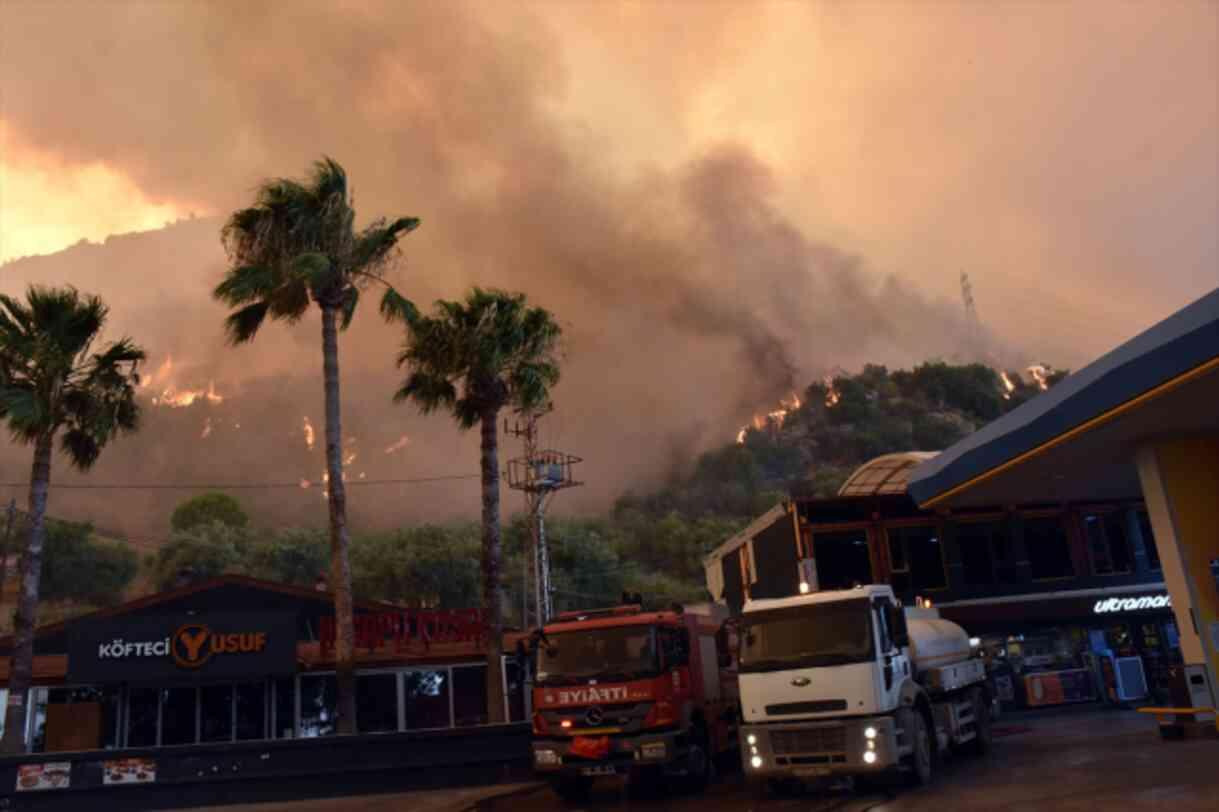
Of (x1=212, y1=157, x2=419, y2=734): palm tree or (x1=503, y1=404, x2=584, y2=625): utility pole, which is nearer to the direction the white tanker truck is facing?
the palm tree

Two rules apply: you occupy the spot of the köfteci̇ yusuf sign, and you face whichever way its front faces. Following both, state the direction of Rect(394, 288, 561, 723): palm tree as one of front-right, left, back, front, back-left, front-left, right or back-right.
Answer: front-left

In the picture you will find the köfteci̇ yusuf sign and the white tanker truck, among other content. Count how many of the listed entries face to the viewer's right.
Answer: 0

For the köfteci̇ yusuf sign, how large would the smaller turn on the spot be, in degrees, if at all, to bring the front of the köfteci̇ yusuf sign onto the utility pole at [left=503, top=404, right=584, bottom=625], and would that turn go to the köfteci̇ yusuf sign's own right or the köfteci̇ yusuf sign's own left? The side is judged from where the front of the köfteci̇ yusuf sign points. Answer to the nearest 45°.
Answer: approximately 135° to the köfteci̇ yusuf sign's own left

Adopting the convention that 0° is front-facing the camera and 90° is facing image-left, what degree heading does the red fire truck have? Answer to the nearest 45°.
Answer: approximately 45°

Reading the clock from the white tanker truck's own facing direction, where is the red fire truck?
The red fire truck is roughly at 2 o'clock from the white tanker truck.

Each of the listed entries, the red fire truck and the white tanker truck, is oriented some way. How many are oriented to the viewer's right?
0

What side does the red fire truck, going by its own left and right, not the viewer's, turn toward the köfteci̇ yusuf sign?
right

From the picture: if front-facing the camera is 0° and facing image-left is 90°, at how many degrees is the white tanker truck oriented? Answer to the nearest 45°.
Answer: approximately 45°

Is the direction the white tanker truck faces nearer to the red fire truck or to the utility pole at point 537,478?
the red fire truck

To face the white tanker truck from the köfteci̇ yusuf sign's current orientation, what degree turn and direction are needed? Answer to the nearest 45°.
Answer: approximately 45° to its left
